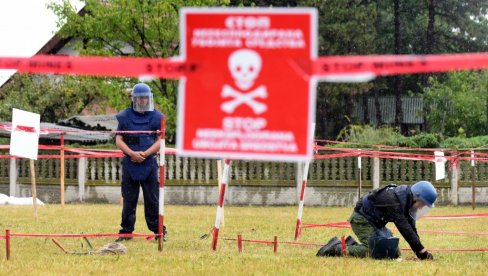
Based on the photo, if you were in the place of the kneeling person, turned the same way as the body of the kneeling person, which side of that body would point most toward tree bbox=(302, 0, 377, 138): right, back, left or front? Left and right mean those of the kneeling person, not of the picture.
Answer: left

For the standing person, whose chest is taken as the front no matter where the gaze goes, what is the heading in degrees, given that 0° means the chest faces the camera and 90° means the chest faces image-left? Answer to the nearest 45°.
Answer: approximately 0°

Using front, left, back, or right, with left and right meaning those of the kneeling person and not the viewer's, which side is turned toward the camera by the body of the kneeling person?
right

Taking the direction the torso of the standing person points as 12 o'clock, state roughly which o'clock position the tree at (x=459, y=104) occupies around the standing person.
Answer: The tree is roughly at 7 o'clock from the standing person.

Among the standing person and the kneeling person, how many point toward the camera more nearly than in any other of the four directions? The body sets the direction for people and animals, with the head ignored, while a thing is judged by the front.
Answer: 1

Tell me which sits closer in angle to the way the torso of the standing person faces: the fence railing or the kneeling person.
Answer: the kneeling person

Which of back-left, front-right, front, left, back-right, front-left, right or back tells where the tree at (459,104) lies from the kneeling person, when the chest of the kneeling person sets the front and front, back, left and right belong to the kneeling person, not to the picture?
left

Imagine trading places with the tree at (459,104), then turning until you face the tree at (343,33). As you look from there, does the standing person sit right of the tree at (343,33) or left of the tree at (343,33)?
left

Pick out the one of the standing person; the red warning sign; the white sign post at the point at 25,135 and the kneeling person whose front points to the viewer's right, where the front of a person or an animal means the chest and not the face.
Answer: the kneeling person
